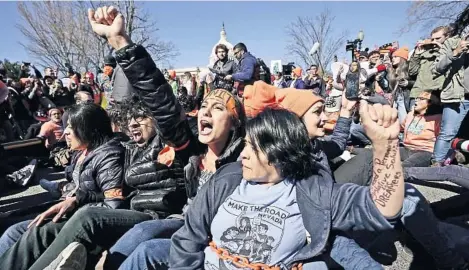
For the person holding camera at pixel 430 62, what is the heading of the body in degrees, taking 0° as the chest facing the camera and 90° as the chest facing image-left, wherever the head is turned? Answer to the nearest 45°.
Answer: approximately 45°

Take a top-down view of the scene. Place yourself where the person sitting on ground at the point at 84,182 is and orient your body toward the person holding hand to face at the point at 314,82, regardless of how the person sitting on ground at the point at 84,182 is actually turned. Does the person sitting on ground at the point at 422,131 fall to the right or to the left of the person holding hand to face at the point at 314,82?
right

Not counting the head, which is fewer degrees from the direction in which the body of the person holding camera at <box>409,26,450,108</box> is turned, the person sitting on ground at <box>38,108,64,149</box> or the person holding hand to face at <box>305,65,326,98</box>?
the person sitting on ground

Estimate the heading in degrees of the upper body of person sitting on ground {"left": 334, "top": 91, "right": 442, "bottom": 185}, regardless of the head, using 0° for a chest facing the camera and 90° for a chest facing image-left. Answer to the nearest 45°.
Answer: approximately 45°
